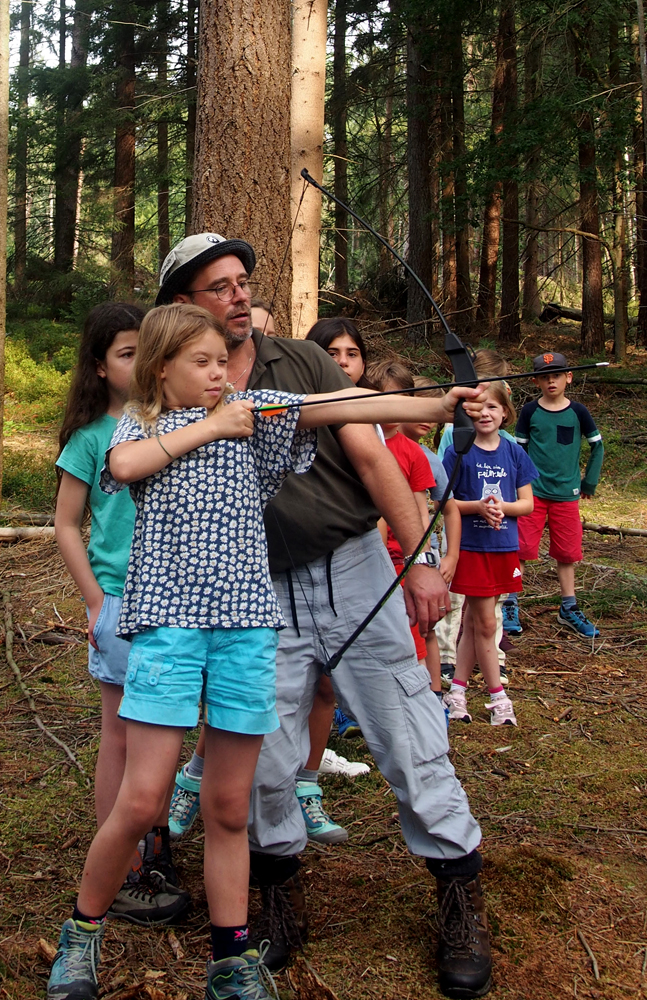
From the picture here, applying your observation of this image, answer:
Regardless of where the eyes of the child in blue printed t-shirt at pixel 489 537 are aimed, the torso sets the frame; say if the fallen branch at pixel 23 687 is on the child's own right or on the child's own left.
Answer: on the child's own right

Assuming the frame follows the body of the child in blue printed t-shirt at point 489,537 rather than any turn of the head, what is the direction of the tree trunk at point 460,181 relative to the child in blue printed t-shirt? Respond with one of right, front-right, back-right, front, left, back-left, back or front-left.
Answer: back

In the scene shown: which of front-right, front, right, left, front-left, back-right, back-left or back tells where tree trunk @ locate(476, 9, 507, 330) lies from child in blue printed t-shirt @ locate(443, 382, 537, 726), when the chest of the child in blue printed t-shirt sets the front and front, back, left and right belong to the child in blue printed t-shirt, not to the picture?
back

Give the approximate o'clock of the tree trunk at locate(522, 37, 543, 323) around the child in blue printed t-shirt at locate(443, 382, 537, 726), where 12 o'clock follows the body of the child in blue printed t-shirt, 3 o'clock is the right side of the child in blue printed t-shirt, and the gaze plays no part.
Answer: The tree trunk is roughly at 6 o'clock from the child in blue printed t-shirt.

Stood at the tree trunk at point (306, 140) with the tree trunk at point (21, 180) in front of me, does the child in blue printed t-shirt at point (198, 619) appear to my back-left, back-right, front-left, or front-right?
back-left

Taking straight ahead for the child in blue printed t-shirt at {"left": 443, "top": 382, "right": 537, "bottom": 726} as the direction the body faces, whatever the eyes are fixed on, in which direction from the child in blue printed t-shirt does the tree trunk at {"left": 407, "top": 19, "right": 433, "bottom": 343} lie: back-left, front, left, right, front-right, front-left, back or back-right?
back

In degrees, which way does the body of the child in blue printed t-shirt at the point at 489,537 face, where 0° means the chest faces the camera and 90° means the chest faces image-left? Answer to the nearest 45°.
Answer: approximately 0°

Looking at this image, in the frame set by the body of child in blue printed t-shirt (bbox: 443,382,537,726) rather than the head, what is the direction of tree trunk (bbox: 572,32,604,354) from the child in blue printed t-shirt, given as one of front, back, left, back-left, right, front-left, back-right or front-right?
back
